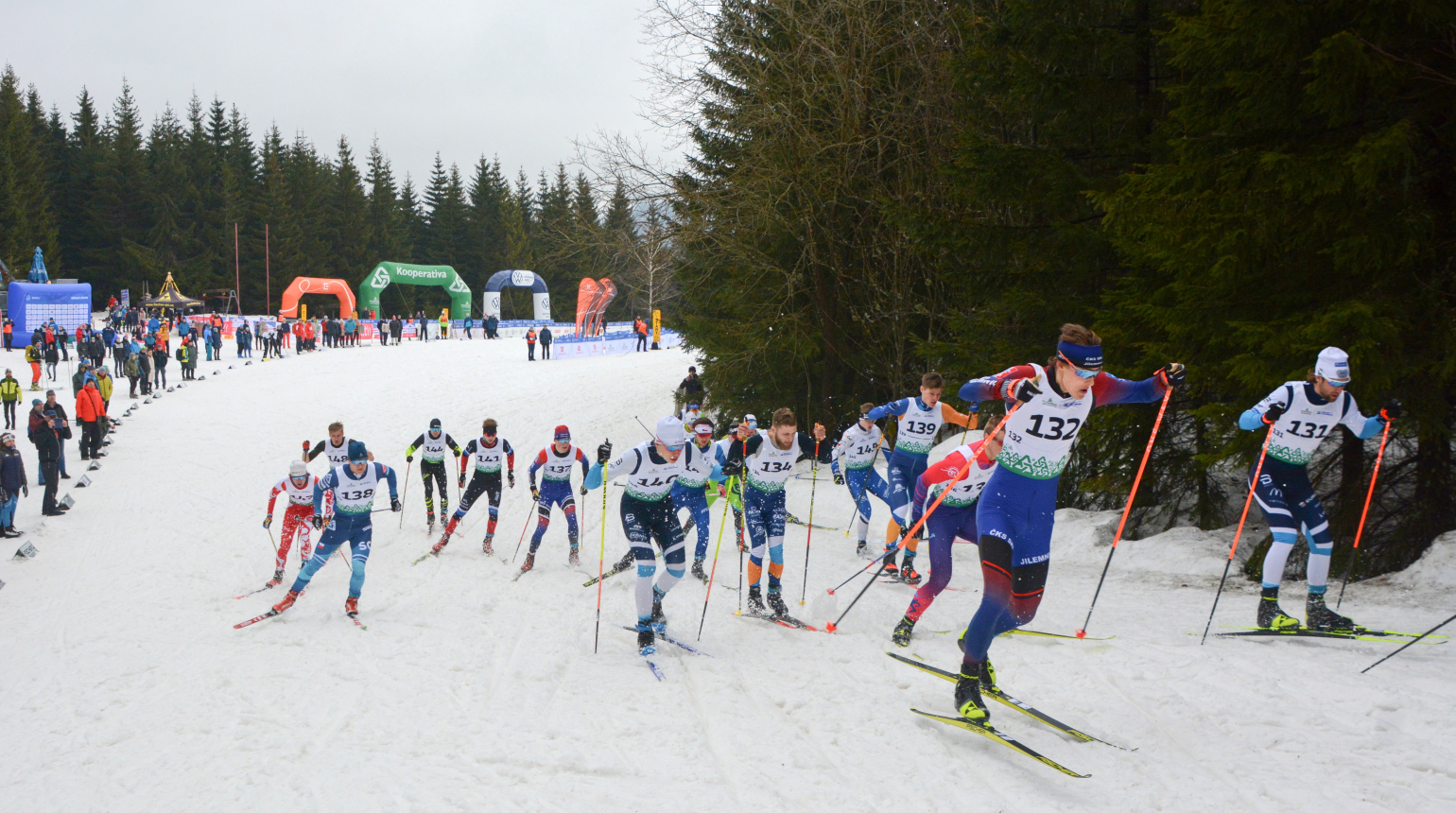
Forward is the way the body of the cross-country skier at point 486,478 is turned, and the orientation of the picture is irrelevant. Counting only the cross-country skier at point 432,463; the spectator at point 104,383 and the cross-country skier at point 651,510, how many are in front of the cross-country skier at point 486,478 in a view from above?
1

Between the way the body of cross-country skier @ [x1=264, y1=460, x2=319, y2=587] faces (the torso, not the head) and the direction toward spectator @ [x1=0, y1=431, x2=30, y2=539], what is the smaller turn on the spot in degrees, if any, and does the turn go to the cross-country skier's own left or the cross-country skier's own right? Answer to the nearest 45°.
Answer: approximately 135° to the cross-country skier's own right

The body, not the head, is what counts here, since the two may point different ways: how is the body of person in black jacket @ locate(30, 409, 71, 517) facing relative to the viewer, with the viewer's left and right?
facing to the right of the viewer

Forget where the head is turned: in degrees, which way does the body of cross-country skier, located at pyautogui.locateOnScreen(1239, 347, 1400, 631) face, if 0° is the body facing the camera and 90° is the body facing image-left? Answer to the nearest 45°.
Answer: approximately 315°

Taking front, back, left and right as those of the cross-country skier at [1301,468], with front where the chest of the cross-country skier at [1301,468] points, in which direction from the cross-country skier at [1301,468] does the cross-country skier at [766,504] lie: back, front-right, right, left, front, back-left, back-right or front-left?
back-right

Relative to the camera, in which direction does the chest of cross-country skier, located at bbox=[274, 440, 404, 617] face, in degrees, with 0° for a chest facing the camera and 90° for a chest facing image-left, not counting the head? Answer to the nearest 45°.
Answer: approximately 0°

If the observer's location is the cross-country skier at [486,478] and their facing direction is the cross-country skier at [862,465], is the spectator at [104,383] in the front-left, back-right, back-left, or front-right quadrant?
back-left

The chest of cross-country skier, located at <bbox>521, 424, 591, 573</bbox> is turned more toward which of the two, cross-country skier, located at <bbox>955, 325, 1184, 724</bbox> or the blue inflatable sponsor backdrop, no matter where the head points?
the cross-country skier
